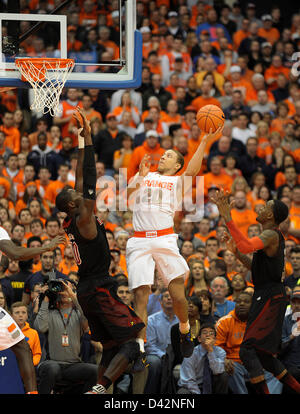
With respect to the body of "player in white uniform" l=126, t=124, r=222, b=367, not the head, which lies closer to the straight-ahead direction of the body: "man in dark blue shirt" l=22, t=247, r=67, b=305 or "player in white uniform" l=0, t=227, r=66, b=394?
the player in white uniform

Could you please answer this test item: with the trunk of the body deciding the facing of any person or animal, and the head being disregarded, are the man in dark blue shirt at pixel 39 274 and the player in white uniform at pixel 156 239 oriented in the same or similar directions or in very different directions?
same or similar directions

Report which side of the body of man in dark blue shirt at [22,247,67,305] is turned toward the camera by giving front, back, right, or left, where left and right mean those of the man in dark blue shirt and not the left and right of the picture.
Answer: front

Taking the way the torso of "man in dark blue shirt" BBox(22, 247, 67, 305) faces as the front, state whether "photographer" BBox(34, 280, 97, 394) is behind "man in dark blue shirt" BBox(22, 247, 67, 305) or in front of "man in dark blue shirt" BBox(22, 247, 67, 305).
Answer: in front

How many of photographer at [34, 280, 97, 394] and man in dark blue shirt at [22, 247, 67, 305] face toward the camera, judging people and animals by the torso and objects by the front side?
2

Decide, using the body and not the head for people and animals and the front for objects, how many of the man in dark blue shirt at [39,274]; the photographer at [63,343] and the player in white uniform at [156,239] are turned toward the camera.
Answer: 3
